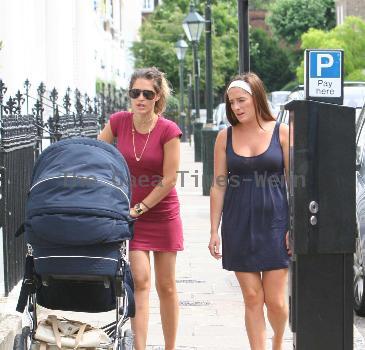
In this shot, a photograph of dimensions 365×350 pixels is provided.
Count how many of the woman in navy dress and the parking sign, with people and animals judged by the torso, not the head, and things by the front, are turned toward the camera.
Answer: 2

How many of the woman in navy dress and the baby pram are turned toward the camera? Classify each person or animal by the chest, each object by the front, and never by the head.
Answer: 2

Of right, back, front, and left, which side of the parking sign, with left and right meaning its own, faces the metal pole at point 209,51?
back

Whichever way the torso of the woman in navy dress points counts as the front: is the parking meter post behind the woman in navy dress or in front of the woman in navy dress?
in front

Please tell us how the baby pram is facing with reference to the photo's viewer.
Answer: facing the viewer

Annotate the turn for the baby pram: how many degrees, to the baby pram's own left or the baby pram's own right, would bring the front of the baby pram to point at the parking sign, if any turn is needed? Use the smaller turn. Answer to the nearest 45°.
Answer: approximately 135° to the baby pram's own left

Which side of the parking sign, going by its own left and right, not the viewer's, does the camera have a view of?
front

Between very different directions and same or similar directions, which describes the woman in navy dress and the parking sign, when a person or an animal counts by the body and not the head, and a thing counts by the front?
same or similar directions

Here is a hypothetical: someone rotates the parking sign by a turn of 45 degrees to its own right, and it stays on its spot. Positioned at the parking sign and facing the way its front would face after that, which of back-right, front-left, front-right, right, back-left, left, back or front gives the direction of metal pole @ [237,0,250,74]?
back-right

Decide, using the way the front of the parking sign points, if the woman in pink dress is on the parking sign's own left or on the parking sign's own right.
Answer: on the parking sign's own right

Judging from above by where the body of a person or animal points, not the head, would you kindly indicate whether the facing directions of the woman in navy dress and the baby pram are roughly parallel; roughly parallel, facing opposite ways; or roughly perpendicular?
roughly parallel

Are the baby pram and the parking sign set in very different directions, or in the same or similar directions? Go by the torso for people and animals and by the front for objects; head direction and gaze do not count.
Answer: same or similar directions

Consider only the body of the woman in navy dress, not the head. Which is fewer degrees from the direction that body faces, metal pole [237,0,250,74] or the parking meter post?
the parking meter post

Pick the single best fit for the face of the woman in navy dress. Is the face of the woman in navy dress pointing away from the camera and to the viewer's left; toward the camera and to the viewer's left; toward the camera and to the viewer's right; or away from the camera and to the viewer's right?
toward the camera and to the viewer's left

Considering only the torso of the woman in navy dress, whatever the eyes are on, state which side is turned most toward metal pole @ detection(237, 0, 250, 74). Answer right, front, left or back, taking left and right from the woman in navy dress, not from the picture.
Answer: back

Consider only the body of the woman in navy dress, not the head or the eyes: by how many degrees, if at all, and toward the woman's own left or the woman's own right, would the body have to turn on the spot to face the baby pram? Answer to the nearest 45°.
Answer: approximately 45° to the woman's own right
